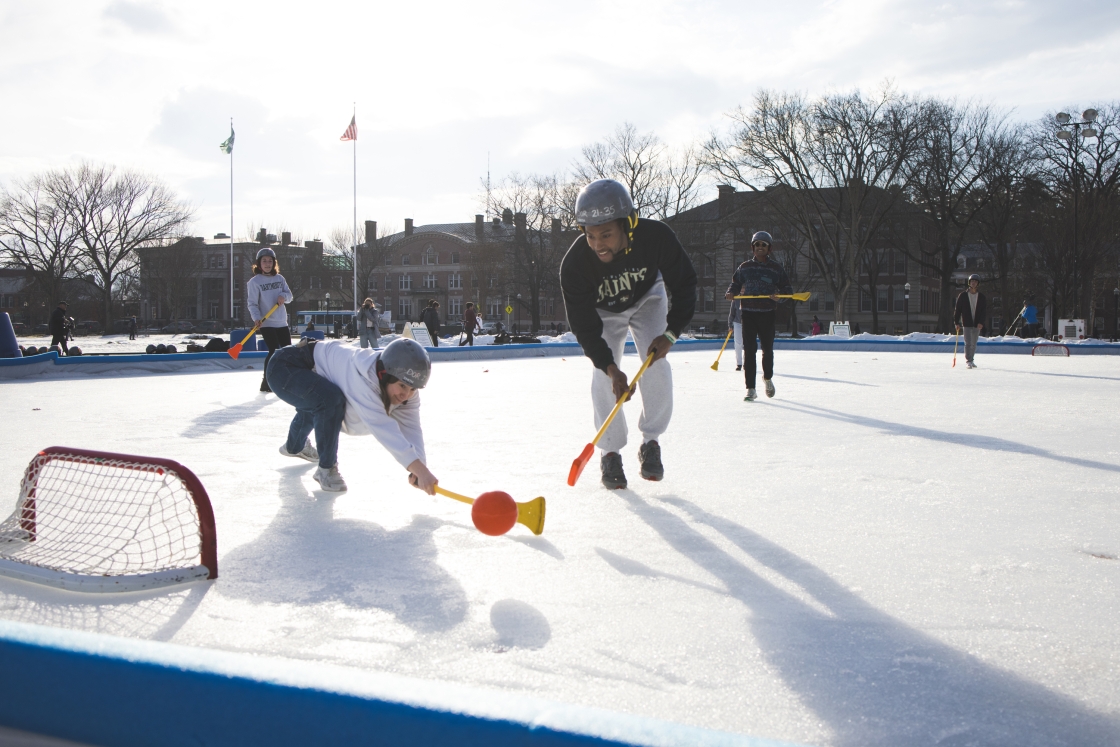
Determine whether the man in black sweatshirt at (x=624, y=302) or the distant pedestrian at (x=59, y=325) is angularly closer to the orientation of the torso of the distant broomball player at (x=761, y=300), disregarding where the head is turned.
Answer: the man in black sweatshirt

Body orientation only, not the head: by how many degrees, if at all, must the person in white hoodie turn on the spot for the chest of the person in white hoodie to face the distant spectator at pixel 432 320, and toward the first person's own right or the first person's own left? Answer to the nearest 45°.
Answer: approximately 135° to the first person's own left

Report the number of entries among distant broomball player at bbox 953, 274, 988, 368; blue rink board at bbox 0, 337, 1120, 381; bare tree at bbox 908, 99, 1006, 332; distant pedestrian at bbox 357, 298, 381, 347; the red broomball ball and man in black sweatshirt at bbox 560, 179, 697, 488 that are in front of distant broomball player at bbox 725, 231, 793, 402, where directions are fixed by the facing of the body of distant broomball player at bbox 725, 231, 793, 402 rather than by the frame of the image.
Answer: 2

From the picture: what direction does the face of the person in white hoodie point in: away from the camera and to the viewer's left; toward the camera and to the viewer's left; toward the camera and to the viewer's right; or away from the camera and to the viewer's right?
toward the camera and to the viewer's right

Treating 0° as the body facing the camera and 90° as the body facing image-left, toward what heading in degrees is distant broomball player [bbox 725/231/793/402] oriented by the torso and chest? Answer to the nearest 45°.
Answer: approximately 0°
